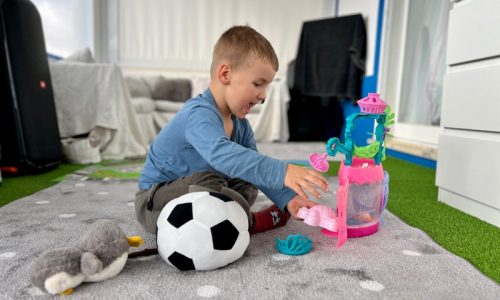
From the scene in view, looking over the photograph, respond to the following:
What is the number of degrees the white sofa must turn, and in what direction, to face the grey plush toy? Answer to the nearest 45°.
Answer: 0° — it already faces it

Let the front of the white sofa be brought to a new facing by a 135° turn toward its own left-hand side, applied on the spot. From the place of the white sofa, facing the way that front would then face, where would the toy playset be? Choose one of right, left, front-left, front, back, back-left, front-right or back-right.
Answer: back-right

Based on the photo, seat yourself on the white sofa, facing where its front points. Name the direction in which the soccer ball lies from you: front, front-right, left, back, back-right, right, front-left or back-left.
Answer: front

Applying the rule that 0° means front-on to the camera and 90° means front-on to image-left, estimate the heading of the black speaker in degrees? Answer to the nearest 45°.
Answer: approximately 315°

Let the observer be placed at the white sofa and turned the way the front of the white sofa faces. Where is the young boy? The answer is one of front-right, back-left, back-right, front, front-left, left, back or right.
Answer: front

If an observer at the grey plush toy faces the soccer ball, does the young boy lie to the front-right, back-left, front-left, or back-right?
front-left

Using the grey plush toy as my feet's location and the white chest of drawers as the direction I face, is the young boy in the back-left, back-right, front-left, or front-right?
front-left

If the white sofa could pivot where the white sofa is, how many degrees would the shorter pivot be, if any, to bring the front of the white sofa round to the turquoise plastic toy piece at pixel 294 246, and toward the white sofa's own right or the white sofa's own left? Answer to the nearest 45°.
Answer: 0° — it already faces it

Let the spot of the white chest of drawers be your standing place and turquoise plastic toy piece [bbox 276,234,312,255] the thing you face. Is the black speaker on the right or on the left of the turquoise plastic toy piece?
right

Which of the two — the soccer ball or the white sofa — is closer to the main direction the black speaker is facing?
the soccer ball

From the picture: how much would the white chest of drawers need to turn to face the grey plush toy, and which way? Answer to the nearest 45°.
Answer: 0° — it already faces it

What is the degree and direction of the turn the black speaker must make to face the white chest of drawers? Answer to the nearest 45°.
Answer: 0° — it already faces it

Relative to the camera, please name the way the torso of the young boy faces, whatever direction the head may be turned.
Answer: to the viewer's right

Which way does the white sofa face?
toward the camera
